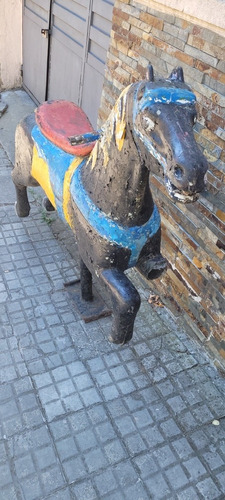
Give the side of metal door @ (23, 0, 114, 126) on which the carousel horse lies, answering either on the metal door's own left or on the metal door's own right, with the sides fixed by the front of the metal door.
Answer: on the metal door's own left

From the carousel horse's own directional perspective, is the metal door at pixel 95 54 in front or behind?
behind

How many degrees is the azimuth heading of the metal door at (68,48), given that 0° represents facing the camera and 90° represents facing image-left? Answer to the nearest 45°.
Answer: approximately 45°

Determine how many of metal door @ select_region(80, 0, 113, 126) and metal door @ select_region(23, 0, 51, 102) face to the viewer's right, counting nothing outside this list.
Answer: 0

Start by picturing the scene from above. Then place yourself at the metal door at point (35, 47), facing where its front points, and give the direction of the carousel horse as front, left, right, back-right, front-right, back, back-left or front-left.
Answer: front-left

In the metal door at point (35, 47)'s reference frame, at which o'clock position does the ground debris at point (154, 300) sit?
The ground debris is roughly at 10 o'clock from the metal door.

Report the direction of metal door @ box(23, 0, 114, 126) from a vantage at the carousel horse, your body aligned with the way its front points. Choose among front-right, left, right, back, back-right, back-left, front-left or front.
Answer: back-left

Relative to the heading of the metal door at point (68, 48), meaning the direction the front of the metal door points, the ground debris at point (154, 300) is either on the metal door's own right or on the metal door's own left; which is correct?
on the metal door's own left

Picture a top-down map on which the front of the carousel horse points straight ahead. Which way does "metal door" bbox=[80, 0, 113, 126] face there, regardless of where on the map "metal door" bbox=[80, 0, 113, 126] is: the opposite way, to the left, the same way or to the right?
to the right

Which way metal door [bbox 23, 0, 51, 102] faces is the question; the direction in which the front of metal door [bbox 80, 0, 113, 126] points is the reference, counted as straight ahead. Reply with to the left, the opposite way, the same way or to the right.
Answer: the same way

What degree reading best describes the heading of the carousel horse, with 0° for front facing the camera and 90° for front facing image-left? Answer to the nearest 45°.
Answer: approximately 315°

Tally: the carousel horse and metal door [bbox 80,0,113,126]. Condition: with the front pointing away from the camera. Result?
0

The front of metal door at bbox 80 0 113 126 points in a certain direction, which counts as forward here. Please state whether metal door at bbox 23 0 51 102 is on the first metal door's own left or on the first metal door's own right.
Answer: on the first metal door's own right

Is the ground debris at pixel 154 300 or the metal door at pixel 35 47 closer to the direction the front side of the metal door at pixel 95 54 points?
the ground debris
